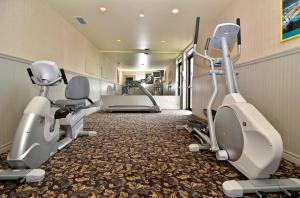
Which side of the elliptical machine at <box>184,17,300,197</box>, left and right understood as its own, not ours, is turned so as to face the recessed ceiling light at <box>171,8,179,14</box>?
back

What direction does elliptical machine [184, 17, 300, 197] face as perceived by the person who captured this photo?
facing the viewer and to the right of the viewer
